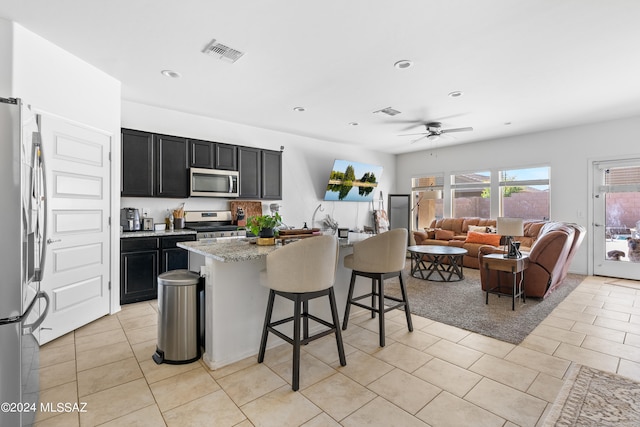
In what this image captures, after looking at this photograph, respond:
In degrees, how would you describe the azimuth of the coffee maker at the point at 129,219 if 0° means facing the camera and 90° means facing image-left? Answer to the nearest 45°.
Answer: approximately 0°

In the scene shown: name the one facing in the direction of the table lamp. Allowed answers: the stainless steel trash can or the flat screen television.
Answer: the flat screen television

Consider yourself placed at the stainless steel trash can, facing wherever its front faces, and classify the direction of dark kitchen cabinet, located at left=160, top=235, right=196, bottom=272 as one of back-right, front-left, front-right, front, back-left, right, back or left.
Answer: back-right

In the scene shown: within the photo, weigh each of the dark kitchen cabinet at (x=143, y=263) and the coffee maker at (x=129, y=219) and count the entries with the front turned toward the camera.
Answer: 2

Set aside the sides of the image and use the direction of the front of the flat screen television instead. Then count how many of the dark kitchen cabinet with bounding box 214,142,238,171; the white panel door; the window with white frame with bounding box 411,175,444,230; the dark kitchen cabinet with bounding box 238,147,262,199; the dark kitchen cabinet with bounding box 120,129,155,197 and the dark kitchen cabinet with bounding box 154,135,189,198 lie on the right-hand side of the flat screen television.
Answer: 5

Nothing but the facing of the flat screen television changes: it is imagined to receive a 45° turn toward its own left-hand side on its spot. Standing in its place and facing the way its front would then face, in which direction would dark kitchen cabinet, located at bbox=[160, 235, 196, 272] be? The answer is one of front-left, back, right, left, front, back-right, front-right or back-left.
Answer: back-right

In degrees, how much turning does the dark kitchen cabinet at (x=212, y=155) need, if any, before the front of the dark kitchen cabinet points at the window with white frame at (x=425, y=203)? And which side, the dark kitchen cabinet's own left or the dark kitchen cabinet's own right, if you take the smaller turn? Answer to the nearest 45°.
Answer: approximately 45° to the dark kitchen cabinet's own left

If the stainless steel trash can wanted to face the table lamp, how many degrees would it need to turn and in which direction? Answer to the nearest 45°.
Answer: approximately 135° to its left

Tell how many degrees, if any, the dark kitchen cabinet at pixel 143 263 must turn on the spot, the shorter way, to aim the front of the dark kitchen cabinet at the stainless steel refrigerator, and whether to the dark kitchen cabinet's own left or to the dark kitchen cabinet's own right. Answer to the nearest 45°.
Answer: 0° — it already faces it

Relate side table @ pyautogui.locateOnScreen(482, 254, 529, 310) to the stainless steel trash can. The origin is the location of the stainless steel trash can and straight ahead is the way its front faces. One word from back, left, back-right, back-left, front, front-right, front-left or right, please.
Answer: back-left

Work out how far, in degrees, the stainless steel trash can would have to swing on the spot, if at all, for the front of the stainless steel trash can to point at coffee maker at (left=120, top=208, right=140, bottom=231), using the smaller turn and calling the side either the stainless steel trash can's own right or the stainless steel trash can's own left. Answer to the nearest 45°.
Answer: approximately 135° to the stainless steel trash can's own right
